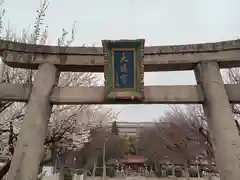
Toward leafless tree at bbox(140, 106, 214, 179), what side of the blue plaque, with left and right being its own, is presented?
back

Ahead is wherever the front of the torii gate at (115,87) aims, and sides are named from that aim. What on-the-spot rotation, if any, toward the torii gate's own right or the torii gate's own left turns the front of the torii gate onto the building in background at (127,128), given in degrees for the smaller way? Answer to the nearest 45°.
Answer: approximately 180°

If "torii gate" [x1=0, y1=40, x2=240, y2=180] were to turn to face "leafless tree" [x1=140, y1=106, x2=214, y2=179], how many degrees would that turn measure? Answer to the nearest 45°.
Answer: approximately 180°

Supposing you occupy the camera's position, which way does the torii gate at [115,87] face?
facing the viewer

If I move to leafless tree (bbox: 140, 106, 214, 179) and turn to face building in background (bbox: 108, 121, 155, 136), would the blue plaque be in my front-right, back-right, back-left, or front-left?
back-left

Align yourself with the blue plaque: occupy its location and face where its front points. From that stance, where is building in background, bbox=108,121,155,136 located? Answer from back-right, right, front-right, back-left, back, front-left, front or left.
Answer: back

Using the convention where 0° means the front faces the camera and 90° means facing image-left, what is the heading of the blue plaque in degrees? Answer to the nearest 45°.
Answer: approximately 0°
